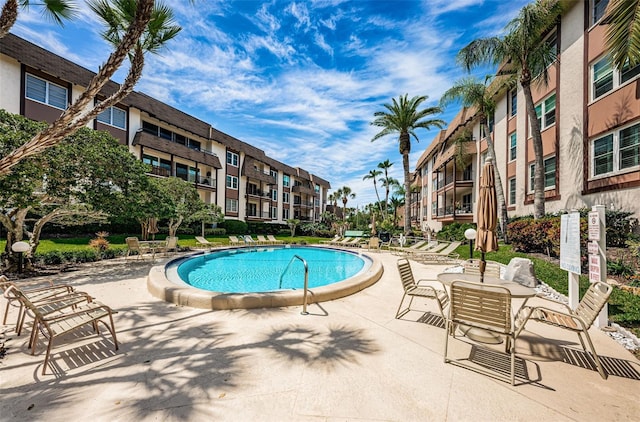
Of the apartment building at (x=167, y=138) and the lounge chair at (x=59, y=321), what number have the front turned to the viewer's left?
0

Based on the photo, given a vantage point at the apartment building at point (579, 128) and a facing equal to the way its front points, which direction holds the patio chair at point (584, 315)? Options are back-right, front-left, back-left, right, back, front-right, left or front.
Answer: front-left

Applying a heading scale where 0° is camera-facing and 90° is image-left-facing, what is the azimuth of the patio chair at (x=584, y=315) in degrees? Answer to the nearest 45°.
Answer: approximately 135°

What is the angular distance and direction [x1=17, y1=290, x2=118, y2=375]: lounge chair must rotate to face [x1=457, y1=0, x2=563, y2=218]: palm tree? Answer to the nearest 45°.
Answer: approximately 45° to its right

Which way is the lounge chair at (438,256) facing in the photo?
to the viewer's left

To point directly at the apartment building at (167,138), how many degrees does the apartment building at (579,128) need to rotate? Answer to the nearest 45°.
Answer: approximately 45° to its right

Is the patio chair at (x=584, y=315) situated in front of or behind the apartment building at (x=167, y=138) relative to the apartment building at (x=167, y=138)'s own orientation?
in front

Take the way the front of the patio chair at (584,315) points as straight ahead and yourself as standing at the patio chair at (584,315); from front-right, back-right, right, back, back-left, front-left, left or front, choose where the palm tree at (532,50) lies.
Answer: front-right

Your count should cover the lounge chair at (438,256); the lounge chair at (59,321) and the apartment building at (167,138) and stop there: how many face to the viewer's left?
1

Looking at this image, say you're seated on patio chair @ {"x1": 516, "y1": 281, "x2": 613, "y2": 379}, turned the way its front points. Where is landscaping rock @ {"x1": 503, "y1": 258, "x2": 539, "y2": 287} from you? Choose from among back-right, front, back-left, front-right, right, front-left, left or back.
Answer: front-right
